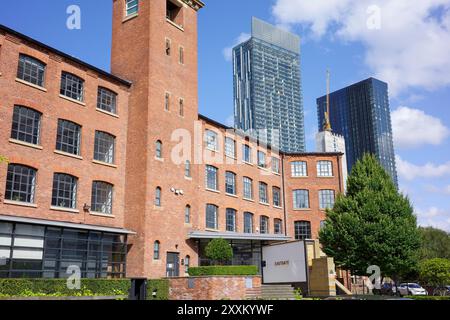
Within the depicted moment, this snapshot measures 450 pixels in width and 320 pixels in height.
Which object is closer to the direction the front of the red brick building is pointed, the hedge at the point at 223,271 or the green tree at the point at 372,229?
the hedge

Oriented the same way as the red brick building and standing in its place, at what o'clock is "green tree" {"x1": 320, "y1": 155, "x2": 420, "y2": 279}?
The green tree is roughly at 10 o'clock from the red brick building.

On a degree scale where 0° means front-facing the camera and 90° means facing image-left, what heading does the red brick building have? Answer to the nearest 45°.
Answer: approximately 315°

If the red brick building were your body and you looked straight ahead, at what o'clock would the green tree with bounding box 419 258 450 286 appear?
The green tree is roughly at 10 o'clock from the red brick building.

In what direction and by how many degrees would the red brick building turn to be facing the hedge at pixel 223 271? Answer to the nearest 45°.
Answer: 0° — it already faces it
